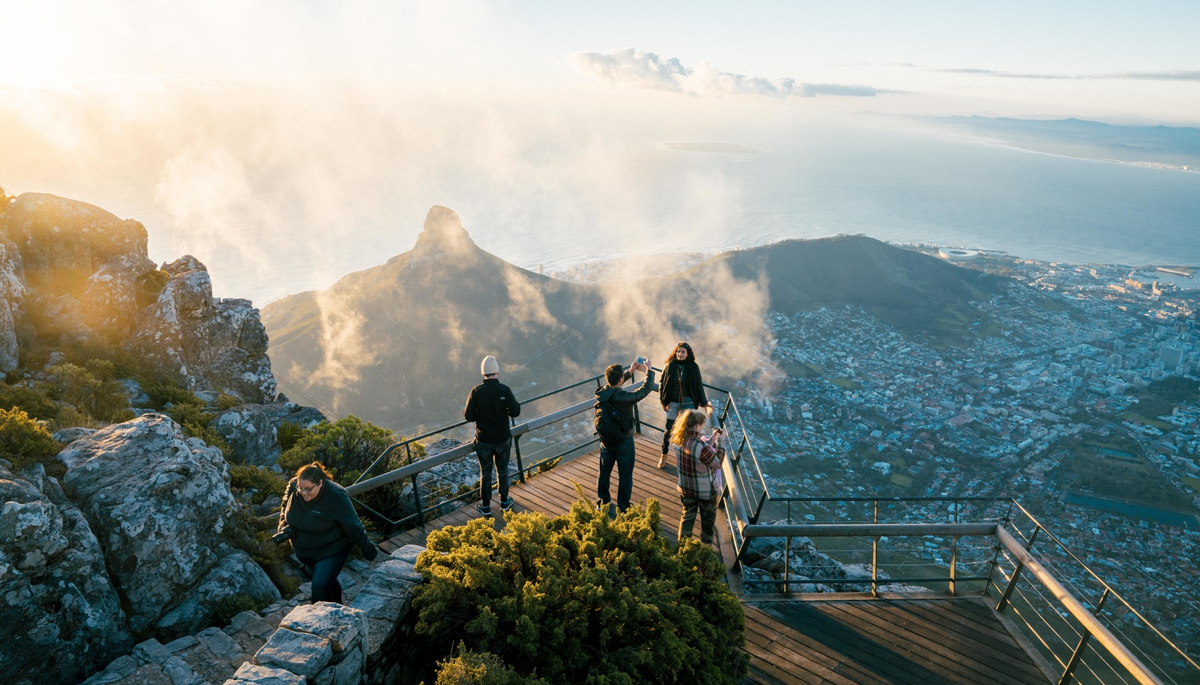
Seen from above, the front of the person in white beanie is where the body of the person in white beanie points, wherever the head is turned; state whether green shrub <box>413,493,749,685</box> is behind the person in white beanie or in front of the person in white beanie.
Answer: behind

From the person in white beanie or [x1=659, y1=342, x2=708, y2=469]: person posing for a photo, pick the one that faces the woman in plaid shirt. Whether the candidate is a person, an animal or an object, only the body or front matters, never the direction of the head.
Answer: the person posing for a photo

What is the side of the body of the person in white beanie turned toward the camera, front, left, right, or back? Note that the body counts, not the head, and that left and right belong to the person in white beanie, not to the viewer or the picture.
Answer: back

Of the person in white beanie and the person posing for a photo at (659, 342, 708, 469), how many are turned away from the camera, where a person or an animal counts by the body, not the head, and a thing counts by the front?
1

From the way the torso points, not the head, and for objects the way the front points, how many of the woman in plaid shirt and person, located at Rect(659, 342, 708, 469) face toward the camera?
1

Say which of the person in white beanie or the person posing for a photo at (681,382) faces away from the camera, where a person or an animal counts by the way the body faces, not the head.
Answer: the person in white beanie

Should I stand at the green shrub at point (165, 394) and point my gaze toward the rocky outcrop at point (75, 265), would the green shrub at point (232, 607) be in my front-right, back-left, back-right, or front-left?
back-left

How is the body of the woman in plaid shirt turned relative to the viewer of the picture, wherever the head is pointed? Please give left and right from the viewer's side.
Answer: facing away from the viewer and to the right of the viewer

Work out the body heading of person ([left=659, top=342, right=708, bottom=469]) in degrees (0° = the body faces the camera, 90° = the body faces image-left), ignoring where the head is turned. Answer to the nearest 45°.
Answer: approximately 0°

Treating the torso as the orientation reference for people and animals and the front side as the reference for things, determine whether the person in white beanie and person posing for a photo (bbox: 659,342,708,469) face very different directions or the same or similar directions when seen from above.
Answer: very different directions

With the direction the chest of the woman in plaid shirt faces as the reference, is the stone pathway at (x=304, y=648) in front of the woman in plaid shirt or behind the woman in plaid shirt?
behind
